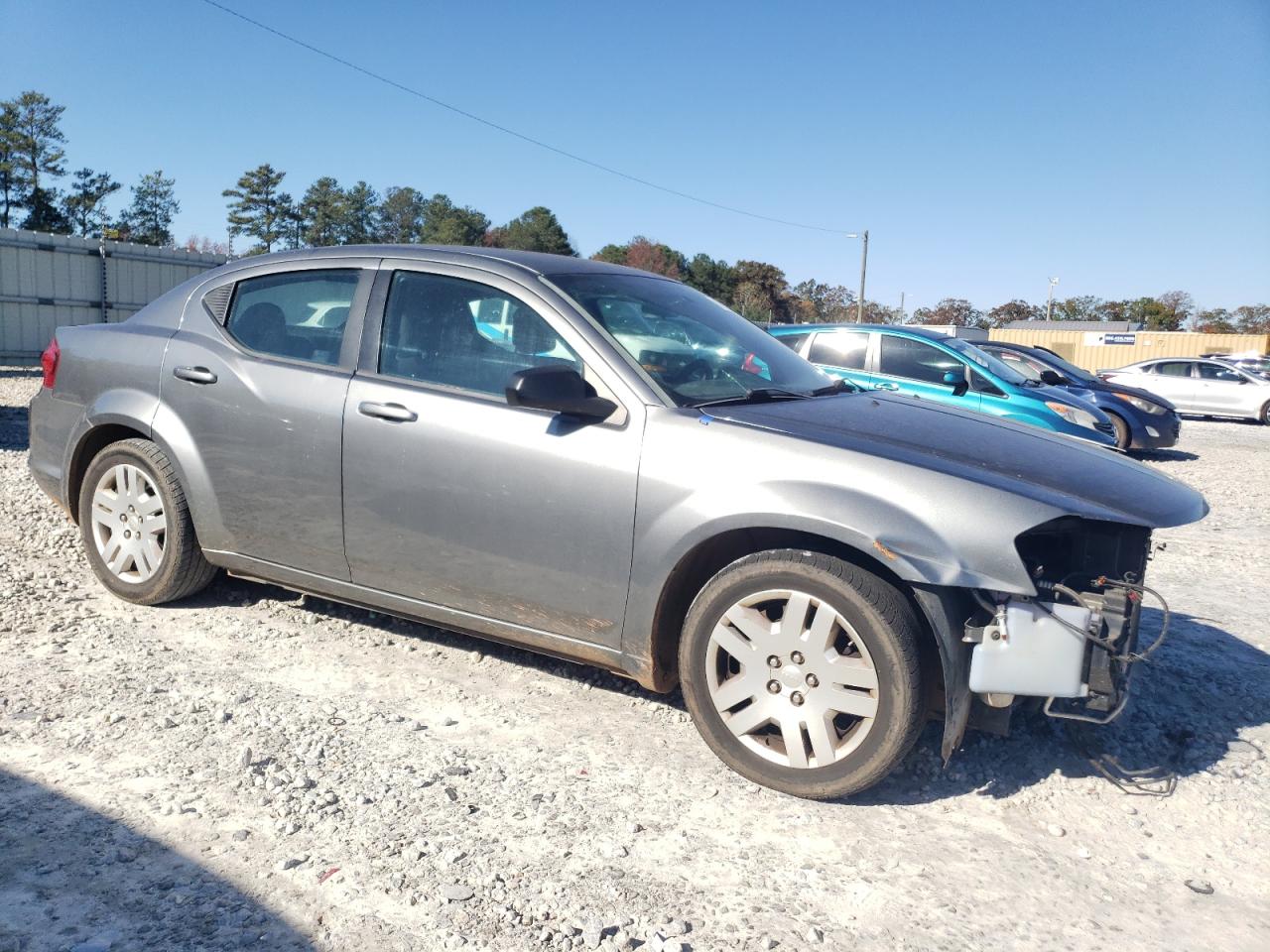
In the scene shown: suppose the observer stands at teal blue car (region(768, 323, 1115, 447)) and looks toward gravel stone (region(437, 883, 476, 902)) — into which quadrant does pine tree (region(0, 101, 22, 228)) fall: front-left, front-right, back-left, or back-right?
back-right

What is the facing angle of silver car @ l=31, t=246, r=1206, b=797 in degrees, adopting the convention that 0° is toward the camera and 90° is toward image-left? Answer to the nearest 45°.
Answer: approximately 315°

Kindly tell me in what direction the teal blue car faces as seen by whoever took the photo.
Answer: facing the viewer and to the right of the viewer

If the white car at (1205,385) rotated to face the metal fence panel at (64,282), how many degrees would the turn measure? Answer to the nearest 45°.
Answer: approximately 135° to its right

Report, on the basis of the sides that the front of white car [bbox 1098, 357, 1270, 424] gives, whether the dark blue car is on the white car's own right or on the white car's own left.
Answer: on the white car's own right

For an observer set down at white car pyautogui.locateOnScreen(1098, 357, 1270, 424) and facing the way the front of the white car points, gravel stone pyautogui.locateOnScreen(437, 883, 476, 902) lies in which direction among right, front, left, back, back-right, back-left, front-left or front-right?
right

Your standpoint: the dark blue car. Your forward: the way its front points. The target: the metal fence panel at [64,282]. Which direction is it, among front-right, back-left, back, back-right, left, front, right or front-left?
back-right

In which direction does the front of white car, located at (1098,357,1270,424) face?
to the viewer's right
